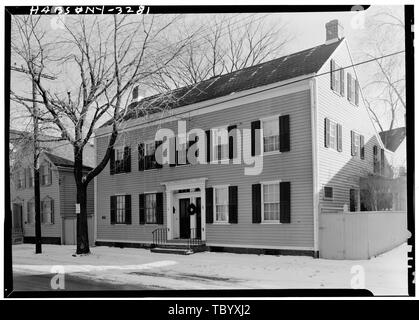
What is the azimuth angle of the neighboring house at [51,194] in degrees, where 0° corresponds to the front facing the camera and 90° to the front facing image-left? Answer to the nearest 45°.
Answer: approximately 45°

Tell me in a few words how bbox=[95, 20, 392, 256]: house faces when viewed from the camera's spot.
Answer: facing the viewer and to the left of the viewer

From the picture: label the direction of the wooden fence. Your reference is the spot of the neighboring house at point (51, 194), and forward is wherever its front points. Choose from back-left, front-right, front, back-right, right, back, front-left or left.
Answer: left

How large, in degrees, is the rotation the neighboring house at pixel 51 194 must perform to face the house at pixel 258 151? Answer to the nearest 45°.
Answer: approximately 90° to its left

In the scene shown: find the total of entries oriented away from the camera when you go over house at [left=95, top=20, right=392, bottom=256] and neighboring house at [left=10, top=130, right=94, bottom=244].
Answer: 0
